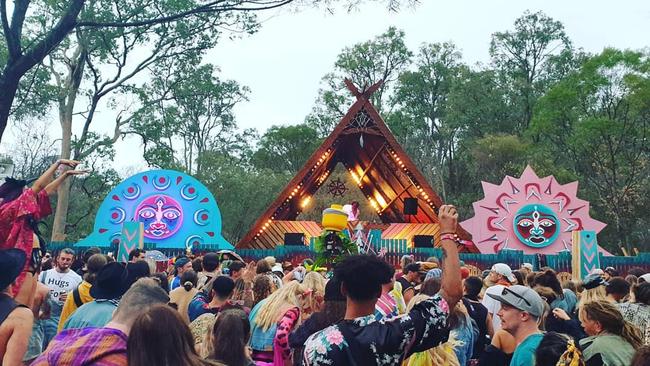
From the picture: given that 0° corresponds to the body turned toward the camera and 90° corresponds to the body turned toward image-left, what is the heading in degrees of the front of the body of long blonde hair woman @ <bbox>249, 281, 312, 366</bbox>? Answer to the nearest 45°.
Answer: approximately 225°

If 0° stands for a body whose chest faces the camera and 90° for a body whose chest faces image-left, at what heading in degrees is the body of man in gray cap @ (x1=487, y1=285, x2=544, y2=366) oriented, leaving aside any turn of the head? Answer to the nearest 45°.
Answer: approximately 90°

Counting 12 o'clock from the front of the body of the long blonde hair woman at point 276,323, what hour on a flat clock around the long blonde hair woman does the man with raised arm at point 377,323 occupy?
The man with raised arm is roughly at 4 o'clock from the long blonde hair woman.

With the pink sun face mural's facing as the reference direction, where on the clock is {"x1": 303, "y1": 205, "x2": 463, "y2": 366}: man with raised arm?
The man with raised arm is roughly at 12 o'clock from the pink sun face mural.

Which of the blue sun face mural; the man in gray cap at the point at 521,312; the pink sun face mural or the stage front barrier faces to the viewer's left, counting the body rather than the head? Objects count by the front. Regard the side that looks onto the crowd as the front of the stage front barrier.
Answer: the man in gray cap

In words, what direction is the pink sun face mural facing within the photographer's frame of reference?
facing the viewer

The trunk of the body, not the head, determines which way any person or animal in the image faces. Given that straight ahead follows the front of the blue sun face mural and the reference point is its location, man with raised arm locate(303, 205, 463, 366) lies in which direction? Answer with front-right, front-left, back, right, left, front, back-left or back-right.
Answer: front

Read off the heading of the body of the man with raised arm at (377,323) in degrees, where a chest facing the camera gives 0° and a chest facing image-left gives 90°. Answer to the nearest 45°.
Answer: approximately 180°

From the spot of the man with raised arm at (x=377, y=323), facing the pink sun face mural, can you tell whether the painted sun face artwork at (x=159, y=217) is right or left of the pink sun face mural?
left

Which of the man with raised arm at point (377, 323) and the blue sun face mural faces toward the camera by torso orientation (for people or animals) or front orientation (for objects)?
the blue sun face mural

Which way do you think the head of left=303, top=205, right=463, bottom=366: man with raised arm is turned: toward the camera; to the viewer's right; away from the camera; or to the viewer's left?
away from the camera

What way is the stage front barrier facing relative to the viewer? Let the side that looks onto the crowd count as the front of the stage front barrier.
toward the camera

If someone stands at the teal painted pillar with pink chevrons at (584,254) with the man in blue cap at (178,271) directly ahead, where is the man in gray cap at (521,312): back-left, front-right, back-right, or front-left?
front-left

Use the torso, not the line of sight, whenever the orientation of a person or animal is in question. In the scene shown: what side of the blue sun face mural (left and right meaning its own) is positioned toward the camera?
front

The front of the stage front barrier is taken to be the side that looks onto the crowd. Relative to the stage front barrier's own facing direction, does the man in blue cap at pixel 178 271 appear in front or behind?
in front

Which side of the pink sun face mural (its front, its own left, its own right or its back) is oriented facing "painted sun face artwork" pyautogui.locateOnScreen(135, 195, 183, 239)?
right
